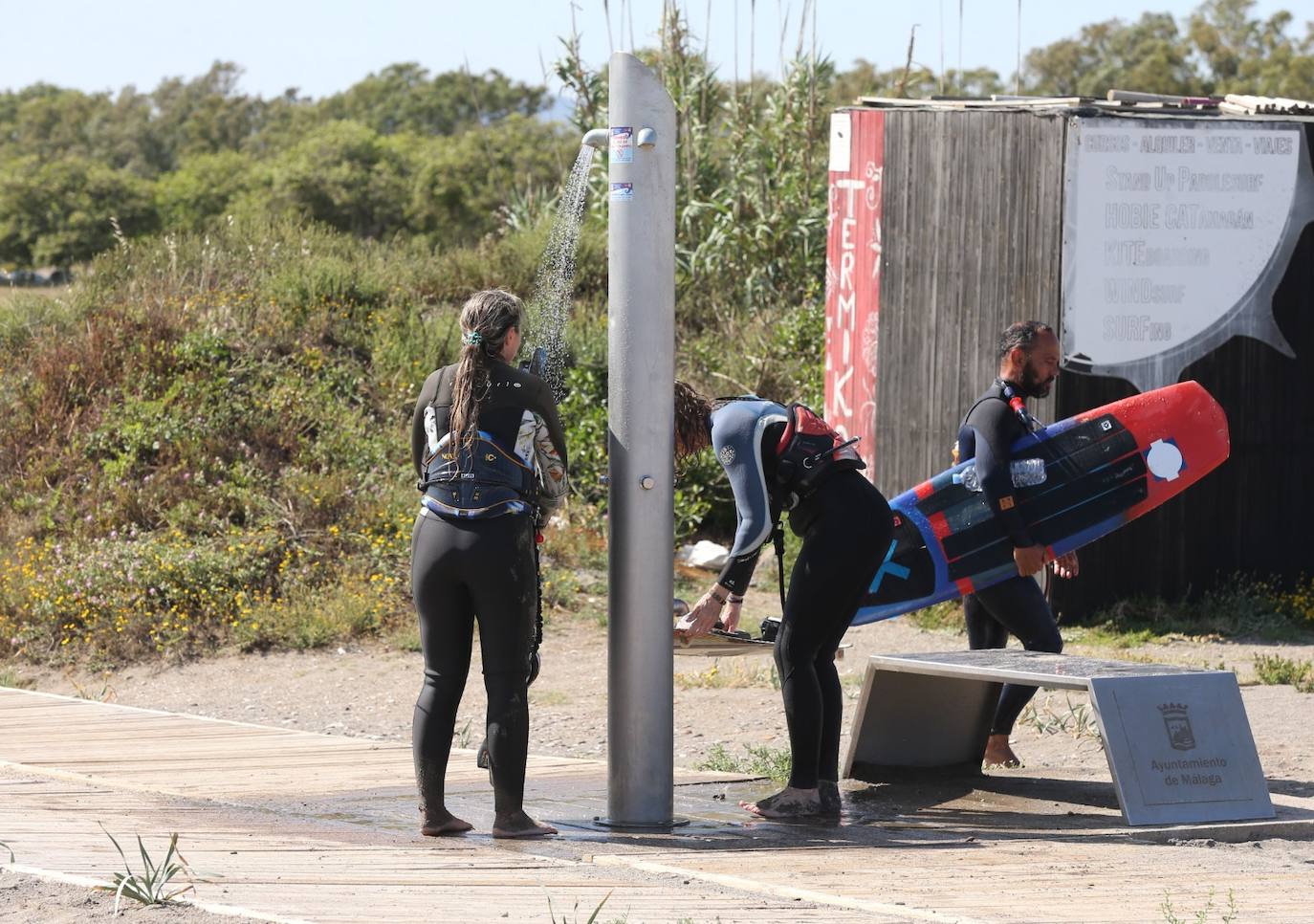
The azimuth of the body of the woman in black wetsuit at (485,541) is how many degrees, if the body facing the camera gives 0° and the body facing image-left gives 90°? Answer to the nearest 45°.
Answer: approximately 225°

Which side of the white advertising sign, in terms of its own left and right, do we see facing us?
front

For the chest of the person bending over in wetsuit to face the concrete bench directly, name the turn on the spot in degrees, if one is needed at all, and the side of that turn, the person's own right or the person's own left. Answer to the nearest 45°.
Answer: approximately 180°

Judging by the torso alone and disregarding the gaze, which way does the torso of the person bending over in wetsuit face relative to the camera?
to the viewer's left

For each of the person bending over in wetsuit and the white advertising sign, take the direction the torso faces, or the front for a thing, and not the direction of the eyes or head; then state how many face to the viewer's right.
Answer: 0

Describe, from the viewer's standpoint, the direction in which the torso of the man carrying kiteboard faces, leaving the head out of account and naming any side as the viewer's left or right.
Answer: facing to the right of the viewer

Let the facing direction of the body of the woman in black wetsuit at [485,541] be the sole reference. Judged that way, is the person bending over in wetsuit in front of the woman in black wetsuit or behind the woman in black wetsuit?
in front

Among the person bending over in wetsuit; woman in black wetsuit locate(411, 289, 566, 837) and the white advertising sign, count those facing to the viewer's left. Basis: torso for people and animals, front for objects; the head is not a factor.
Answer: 1

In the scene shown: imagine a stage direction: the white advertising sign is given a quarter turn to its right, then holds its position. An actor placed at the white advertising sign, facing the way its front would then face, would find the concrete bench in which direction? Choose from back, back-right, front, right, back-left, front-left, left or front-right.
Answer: left

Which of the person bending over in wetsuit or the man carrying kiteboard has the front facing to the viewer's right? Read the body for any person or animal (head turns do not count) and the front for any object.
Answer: the man carrying kiteboard

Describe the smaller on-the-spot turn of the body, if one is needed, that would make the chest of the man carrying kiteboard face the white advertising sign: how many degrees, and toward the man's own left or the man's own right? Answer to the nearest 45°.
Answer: approximately 90° to the man's own left

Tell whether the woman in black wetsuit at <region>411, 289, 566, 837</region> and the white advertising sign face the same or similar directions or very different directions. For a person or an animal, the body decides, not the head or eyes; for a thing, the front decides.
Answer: very different directions

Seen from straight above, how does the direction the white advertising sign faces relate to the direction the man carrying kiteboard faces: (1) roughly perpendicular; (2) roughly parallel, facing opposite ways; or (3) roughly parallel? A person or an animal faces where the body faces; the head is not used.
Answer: roughly perpendicular
